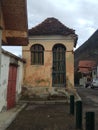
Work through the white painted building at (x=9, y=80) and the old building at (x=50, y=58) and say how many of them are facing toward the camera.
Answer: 1

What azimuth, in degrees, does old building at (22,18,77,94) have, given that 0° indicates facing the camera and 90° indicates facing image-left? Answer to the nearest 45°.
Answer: approximately 0°

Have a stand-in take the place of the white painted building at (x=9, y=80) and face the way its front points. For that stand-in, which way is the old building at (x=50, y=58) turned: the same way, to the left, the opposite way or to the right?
to the right

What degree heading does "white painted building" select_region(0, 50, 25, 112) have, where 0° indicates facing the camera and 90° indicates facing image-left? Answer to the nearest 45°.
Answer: approximately 270°

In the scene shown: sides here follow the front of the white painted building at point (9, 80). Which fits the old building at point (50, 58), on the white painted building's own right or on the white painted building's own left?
on the white painted building's own left
